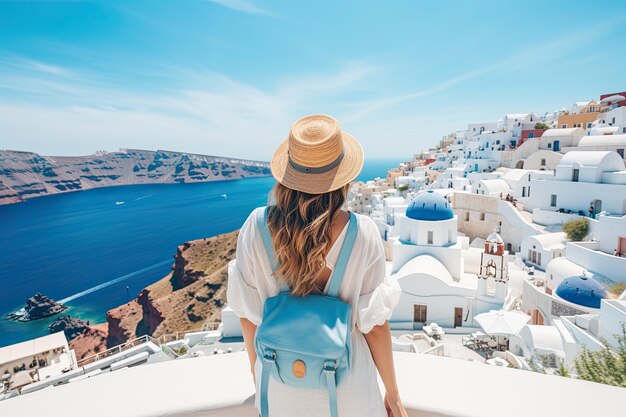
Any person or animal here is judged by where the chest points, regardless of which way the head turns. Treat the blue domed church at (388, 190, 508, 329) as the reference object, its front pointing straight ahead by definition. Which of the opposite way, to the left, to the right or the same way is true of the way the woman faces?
the opposite way

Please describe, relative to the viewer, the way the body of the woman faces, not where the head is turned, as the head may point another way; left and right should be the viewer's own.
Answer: facing away from the viewer

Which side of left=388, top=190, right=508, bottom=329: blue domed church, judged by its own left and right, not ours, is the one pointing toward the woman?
front

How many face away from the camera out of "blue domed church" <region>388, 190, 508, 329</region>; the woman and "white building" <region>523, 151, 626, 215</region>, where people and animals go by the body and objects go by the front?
1

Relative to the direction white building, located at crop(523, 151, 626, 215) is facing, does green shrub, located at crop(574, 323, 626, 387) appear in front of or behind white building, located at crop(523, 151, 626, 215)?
in front

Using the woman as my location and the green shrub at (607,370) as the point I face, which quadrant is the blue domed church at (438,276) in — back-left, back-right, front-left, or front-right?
front-left

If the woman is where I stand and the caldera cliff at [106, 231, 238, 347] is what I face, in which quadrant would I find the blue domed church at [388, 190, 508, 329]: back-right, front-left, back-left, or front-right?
front-right

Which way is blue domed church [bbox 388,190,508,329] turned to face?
toward the camera

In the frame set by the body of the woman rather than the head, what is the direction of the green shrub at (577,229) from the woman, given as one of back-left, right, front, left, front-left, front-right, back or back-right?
front-right

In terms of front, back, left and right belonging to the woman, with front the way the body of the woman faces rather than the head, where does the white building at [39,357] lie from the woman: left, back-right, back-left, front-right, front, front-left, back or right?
front-left

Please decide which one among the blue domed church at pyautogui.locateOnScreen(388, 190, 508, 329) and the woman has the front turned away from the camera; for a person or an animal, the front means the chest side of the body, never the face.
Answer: the woman

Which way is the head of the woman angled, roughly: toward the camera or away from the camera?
away from the camera

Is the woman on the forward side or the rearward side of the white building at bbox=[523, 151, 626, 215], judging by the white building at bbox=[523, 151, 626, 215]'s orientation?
on the forward side

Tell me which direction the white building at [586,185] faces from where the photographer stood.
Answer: facing the viewer and to the left of the viewer

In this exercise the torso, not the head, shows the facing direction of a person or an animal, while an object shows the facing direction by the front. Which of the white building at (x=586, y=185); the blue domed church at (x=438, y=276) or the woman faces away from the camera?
the woman

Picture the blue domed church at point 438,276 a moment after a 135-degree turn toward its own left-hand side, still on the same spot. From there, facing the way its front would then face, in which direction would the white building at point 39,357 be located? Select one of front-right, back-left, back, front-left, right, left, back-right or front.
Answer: back-left

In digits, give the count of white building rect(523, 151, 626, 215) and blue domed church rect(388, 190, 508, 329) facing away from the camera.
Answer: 0
